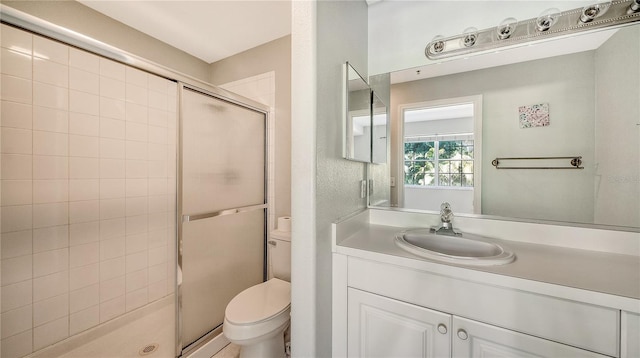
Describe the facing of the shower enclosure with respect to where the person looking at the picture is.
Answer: facing the viewer and to the right of the viewer

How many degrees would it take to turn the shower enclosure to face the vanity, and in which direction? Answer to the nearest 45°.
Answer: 0° — it already faces it

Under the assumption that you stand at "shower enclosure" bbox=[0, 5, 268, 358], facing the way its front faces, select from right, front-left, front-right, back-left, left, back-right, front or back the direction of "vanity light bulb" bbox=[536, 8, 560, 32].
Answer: front
